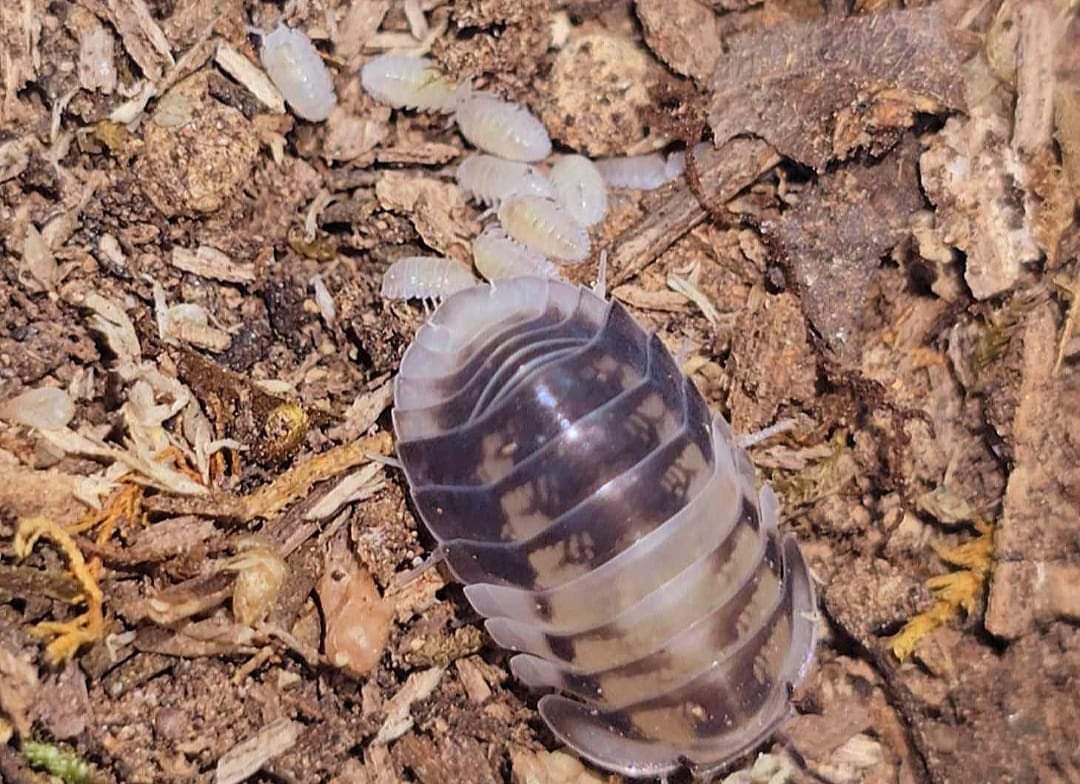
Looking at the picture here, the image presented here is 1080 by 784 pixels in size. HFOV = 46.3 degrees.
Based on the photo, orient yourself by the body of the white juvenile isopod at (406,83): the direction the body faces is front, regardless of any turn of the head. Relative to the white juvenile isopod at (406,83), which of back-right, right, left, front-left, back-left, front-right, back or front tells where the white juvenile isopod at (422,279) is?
left

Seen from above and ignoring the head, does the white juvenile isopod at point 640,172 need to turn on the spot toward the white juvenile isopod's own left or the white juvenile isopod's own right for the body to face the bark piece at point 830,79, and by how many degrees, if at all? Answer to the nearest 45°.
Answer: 0° — it already faces it

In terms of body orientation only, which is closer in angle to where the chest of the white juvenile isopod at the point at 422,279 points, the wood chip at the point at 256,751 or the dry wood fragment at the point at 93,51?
the dry wood fragment

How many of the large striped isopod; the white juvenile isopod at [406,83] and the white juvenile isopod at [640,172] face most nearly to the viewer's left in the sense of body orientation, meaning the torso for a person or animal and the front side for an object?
1

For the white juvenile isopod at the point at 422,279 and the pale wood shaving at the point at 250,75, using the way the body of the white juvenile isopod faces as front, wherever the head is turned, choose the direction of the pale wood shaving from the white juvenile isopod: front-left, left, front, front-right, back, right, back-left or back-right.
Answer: front-right

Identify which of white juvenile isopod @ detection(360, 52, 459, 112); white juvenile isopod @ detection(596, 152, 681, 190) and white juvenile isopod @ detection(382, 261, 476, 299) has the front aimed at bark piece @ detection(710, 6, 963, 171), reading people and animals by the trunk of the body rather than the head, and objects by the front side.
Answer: white juvenile isopod @ detection(596, 152, 681, 190)

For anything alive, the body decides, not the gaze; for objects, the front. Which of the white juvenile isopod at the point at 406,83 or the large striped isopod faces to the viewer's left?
the white juvenile isopod

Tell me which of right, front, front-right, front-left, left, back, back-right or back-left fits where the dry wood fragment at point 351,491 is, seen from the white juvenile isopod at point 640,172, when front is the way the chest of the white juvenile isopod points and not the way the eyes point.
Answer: back-right

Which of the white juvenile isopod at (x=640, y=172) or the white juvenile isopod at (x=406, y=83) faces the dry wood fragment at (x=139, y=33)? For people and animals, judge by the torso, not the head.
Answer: the white juvenile isopod at (x=406, y=83)

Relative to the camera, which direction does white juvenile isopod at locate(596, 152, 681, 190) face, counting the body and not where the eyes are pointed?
to the viewer's right

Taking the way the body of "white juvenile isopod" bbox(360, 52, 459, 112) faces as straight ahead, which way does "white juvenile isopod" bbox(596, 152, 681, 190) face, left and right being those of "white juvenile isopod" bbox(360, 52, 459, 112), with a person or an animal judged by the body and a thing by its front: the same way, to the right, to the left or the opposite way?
the opposite way

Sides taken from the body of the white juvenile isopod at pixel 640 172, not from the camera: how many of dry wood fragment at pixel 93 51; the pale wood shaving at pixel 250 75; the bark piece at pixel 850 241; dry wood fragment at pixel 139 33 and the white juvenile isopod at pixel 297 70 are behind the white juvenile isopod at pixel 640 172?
4

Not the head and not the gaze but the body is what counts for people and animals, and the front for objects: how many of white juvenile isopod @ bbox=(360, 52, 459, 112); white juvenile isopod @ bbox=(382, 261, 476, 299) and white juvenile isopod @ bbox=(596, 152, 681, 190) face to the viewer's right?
1

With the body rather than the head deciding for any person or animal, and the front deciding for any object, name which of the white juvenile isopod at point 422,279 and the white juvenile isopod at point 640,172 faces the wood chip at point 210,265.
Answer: the white juvenile isopod at point 422,279

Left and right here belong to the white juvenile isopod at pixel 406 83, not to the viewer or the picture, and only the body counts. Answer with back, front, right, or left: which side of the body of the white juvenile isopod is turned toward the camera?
left
